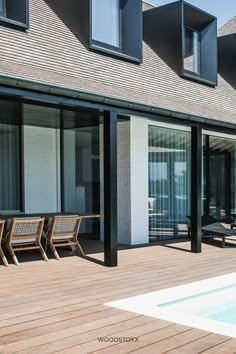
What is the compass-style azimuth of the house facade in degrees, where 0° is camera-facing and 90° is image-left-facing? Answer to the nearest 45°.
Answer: approximately 315°
